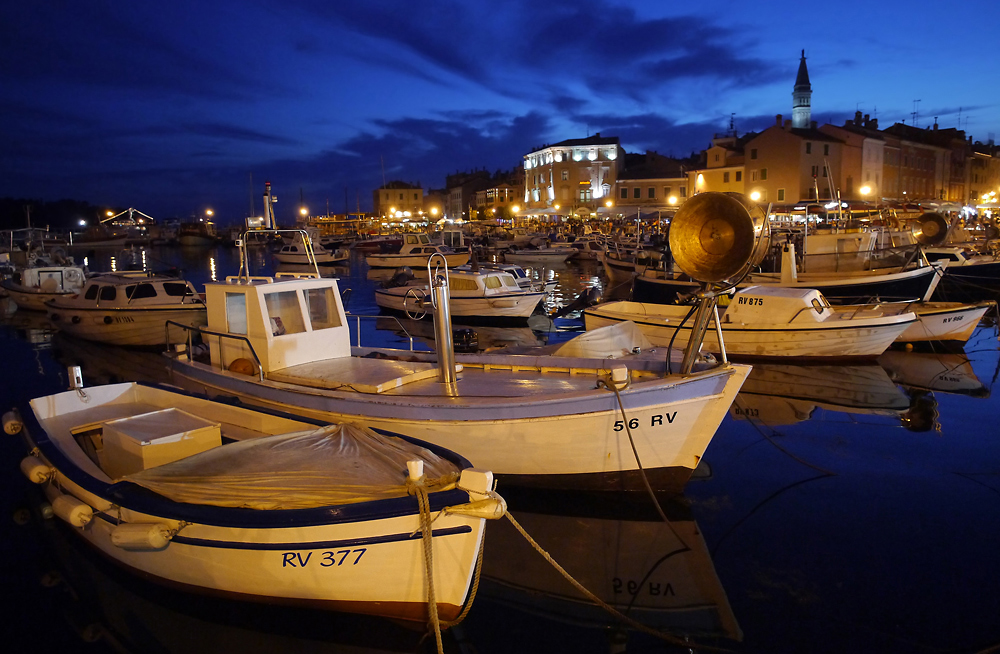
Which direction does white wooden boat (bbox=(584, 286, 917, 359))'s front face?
to the viewer's right

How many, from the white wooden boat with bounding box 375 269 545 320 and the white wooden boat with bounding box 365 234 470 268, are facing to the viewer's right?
2

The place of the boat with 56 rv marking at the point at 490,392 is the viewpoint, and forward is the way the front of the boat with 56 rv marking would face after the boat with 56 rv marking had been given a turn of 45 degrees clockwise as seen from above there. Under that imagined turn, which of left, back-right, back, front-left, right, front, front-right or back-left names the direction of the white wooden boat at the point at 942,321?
back-left

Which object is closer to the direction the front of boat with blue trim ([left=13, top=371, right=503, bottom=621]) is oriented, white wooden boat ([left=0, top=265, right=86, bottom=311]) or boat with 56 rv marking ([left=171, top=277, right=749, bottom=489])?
the boat with 56 rv marking

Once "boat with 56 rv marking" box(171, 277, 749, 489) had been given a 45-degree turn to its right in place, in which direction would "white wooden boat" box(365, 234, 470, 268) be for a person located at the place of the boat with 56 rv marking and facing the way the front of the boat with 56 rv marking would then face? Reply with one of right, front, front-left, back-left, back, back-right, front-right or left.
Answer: back

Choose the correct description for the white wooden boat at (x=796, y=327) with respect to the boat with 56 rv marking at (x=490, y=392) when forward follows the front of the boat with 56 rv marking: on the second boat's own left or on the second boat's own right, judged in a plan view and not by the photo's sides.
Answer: on the second boat's own left

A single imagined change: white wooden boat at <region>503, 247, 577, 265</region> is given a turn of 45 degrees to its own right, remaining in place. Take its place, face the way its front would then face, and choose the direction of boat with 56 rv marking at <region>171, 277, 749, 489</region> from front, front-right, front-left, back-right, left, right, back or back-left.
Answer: front-right

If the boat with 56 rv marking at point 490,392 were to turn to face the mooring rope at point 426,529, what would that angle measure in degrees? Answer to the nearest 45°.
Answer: approximately 45° to its right

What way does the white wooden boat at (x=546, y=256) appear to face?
to the viewer's right
